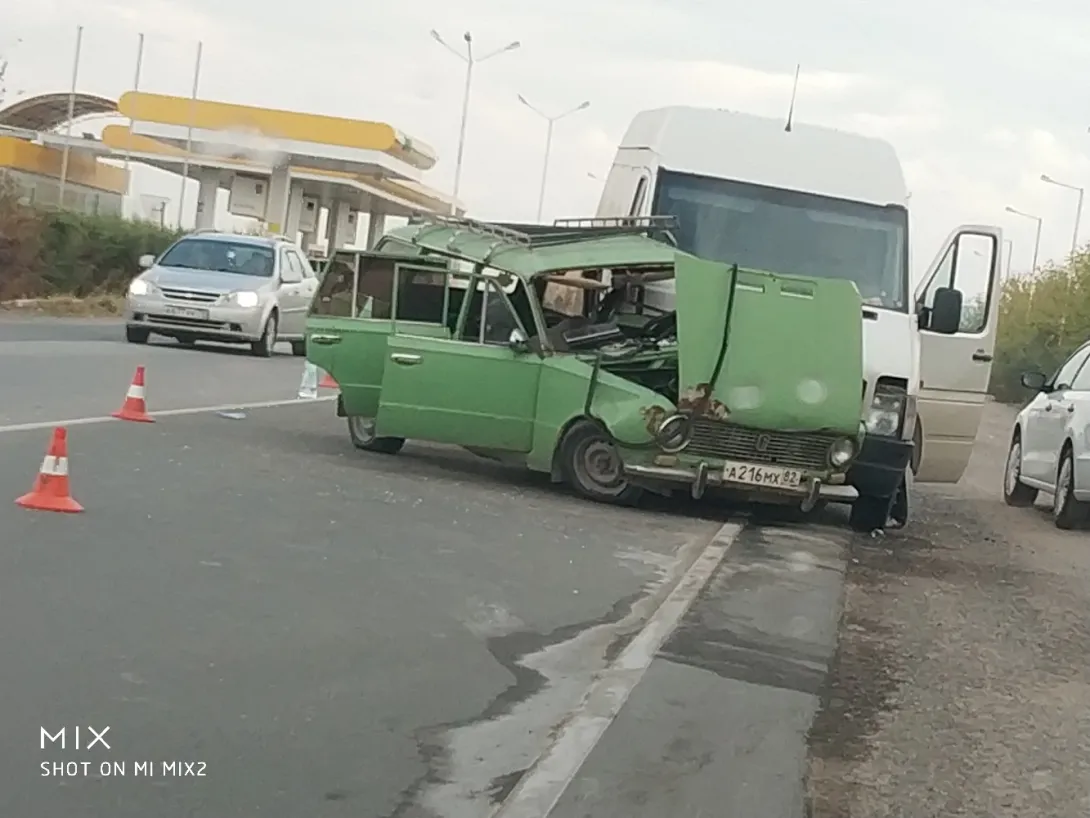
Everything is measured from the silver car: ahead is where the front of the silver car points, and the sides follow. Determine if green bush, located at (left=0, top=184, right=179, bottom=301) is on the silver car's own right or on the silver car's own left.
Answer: on the silver car's own right

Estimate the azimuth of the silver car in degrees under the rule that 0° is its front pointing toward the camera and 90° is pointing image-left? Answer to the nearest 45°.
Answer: approximately 45°

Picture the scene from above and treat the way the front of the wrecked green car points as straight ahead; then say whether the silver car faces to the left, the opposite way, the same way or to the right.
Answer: to the right

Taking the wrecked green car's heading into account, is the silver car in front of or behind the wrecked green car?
behind

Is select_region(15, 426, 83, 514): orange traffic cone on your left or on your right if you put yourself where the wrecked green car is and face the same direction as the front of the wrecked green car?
on your right
